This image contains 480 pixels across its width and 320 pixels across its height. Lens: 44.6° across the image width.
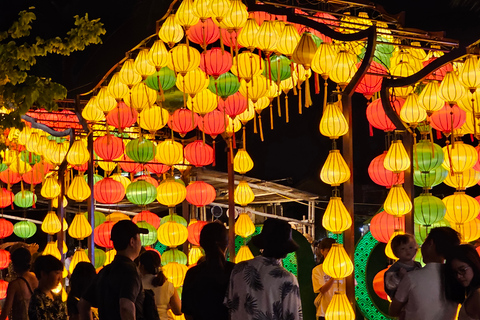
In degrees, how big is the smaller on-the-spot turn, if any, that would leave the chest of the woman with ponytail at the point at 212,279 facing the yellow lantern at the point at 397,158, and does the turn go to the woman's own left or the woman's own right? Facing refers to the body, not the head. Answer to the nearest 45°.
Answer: approximately 45° to the woman's own right

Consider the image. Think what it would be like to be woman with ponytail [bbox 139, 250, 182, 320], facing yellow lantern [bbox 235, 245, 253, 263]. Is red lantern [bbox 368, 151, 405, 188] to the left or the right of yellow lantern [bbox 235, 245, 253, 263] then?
right

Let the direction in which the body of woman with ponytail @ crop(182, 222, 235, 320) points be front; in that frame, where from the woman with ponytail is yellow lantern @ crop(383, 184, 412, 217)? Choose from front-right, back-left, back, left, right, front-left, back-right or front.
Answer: front-right

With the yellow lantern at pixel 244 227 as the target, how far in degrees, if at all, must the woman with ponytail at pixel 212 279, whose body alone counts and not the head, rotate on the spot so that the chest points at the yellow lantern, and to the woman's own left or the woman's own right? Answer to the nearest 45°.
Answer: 0° — they already face it

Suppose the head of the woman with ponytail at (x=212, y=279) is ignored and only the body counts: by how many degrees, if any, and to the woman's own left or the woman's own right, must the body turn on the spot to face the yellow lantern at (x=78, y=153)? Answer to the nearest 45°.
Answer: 0° — they already face it

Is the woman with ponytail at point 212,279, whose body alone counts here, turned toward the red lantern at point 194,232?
yes

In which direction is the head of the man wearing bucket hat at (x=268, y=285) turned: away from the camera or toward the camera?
away from the camera

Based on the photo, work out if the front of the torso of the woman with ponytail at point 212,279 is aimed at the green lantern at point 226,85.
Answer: yes

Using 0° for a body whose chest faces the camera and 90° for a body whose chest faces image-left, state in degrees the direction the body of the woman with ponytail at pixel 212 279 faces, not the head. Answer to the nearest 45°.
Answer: approximately 180°

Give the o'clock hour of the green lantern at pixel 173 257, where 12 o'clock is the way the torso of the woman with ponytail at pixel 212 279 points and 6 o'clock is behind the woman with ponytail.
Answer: The green lantern is roughly at 12 o'clock from the woman with ponytail.

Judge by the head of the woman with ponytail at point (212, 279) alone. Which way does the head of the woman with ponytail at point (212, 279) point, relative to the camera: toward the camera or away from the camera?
away from the camera

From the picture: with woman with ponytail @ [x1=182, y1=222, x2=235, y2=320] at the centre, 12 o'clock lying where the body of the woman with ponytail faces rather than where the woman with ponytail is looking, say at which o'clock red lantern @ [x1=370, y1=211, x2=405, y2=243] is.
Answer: The red lantern is roughly at 1 o'clock from the woman with ponytail.
